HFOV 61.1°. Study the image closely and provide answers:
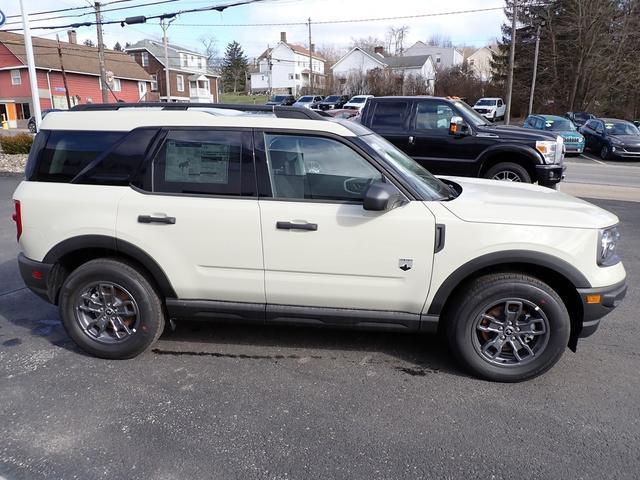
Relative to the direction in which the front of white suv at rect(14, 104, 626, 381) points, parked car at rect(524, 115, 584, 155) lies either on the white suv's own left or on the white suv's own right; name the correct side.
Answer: on the white suv's own left

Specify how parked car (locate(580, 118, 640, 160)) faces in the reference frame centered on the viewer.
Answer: facing the viewer and to the right of the viewer

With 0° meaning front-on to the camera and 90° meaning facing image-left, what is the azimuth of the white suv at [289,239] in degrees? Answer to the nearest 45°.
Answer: approximately 270°

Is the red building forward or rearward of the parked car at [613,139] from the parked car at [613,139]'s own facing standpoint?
rearward

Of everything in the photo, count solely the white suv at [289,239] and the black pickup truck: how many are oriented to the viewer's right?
2

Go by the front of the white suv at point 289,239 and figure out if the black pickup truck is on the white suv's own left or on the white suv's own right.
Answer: on the white suv's own left

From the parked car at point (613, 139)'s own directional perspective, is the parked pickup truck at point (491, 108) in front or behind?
behind

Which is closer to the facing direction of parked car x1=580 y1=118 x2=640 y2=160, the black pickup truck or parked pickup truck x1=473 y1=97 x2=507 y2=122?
the black pickup truck

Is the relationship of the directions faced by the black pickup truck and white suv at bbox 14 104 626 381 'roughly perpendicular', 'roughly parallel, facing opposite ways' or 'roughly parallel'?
roughly parallel

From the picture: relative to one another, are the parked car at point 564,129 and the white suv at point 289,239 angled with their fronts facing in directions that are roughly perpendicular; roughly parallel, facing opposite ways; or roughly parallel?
roughly perpendicular

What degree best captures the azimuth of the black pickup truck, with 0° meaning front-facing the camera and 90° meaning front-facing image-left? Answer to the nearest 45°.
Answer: approximately 270°

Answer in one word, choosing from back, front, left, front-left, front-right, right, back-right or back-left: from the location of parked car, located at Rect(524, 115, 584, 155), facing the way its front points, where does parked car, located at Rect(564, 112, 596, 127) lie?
back-left

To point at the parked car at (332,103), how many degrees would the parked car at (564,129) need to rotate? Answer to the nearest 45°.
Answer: approximately 180°
